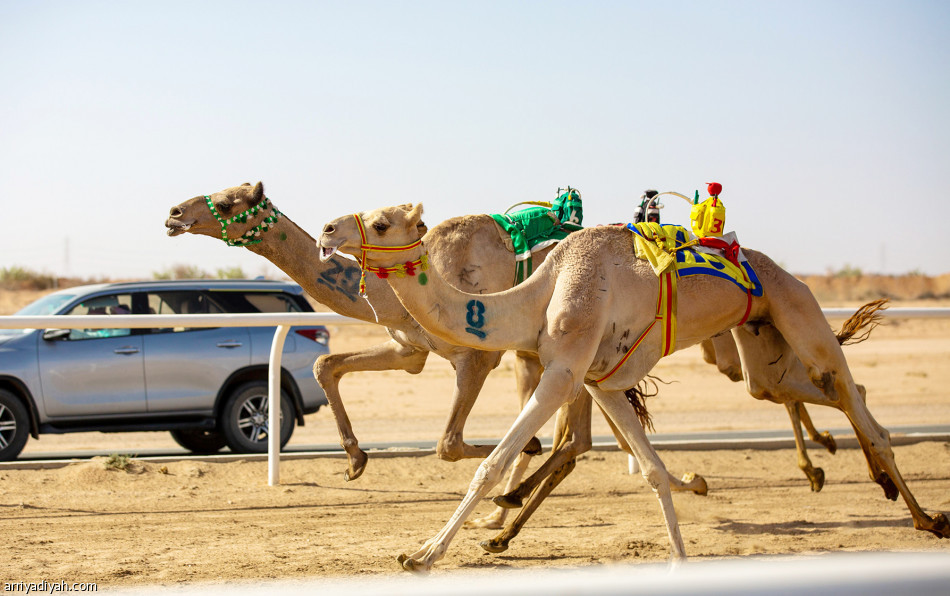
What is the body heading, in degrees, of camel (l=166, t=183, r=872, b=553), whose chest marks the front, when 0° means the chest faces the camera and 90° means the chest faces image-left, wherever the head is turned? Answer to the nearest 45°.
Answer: approximately 90°

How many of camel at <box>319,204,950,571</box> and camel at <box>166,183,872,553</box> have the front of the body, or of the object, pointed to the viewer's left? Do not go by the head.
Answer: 2

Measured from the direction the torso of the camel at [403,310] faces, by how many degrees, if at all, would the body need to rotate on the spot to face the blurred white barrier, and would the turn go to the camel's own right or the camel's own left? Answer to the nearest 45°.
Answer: approximately 90° to the camel's own left

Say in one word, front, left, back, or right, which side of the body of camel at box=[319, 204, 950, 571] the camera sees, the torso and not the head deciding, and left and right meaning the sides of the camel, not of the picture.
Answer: left

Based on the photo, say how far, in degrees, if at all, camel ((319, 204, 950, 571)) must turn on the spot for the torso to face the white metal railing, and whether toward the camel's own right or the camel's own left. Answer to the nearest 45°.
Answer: approximately 45° to the camel's own right

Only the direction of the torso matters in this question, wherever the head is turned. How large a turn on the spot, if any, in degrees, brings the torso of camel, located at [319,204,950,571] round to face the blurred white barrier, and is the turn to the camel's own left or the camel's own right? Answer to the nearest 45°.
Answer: approximately 90° to the camel's own left

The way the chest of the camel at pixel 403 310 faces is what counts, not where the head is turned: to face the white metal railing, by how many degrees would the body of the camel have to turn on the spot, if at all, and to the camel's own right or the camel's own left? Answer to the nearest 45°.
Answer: approximately 45° to the camel's own right

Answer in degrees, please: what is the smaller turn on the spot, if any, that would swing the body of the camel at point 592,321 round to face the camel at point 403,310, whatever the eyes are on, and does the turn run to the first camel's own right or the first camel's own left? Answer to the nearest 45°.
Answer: approximately 45° to the first camel's own right
